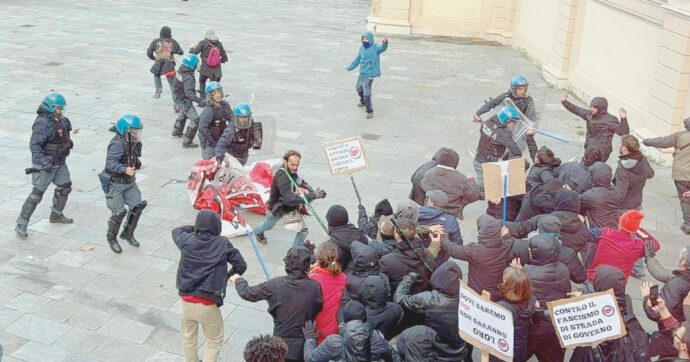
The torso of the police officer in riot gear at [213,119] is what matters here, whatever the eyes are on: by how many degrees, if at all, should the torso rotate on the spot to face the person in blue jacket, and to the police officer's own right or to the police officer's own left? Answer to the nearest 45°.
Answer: approximately 90° to the police officer's own left

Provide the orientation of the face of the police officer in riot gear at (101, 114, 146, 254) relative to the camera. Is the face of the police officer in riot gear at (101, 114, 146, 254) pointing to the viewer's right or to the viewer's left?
to the viewer's right

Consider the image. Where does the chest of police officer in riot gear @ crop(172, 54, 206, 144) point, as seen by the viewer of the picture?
to the viewer's right

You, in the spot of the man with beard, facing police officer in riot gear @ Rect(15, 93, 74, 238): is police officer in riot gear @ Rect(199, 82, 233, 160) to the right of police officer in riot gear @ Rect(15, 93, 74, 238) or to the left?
right

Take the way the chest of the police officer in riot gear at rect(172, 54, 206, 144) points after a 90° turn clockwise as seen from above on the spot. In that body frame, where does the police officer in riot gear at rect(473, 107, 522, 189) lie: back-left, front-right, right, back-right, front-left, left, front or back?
front-left

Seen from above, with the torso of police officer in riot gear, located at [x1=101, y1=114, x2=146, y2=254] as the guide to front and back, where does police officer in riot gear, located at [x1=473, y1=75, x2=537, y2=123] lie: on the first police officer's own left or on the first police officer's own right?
on the first police officer's own left

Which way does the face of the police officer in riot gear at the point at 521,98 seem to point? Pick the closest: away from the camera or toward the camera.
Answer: toward the camera

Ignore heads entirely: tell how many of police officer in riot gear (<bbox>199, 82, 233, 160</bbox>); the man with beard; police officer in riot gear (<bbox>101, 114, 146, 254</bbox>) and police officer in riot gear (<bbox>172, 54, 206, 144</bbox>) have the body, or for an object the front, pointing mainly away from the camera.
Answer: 0

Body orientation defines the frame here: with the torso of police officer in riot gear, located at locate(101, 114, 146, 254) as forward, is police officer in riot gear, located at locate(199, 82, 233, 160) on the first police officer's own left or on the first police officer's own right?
on the first police officer's own left

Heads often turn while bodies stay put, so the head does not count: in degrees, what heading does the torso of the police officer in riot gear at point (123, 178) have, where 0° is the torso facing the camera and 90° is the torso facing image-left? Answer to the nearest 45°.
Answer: approximately 315°

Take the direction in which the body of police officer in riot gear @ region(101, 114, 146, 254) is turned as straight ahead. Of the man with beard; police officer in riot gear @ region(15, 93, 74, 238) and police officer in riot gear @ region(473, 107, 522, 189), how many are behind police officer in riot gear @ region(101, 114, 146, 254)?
1

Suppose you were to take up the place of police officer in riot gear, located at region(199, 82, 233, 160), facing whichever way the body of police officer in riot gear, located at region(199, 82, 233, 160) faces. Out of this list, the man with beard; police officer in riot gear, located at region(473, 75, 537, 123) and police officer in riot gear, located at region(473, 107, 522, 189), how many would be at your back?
0
